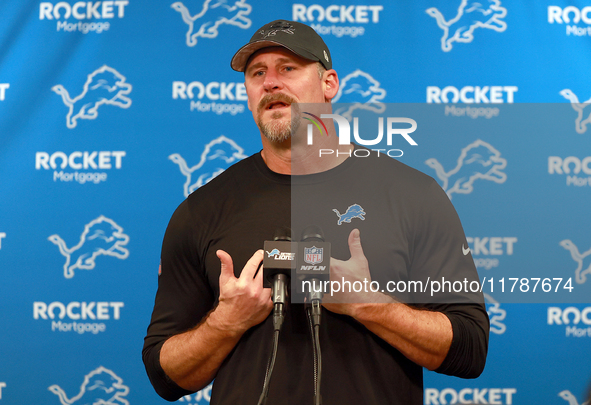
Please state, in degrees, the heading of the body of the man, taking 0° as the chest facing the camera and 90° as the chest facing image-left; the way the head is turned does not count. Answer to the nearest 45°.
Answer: approximately 0°

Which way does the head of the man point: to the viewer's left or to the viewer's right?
to the viewer's left
